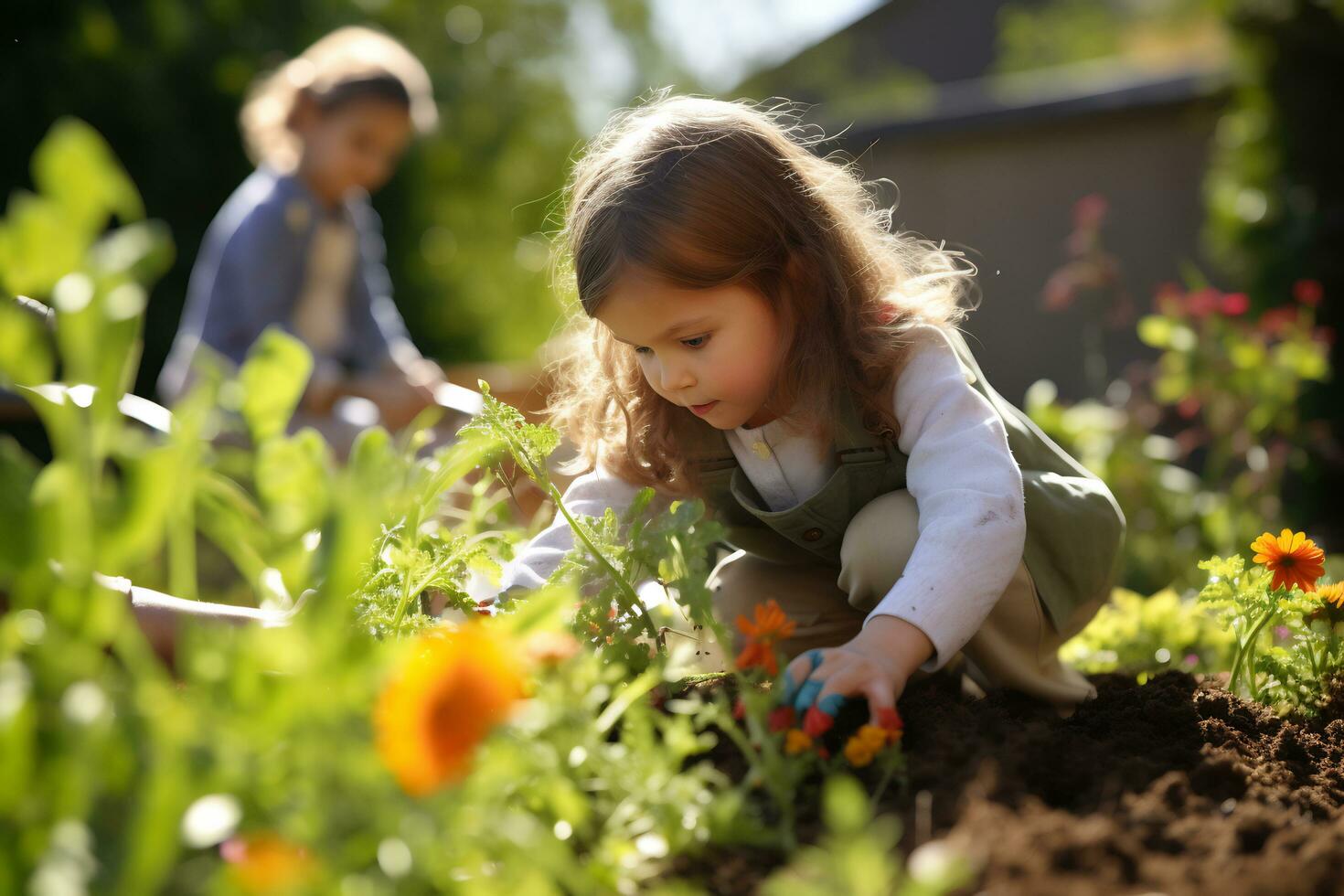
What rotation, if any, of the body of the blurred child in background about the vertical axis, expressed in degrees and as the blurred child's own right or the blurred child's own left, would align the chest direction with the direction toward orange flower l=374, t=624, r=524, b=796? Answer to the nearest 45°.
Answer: approximately 45° to the blurred child's own right

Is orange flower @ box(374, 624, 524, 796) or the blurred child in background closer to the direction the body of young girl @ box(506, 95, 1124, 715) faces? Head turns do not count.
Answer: the orange flower

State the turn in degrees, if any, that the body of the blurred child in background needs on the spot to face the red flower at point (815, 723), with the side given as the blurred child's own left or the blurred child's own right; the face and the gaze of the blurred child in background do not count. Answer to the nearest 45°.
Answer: approximately 45° to the blurred child's own right

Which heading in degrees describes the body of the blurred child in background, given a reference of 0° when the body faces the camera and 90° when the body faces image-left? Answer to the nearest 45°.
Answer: approximately 315°

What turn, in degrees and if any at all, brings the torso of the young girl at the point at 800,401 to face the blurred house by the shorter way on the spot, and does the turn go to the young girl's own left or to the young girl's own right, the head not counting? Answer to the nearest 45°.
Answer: approximately 135° to the young girl's own right

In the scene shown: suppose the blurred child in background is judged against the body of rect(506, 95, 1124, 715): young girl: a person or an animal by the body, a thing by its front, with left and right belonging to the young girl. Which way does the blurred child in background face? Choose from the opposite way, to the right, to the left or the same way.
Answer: to the left

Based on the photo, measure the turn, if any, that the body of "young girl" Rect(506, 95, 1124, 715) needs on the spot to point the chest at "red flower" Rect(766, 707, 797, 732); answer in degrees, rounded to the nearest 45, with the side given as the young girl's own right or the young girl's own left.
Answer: approximately 45° to the young girl's own left
